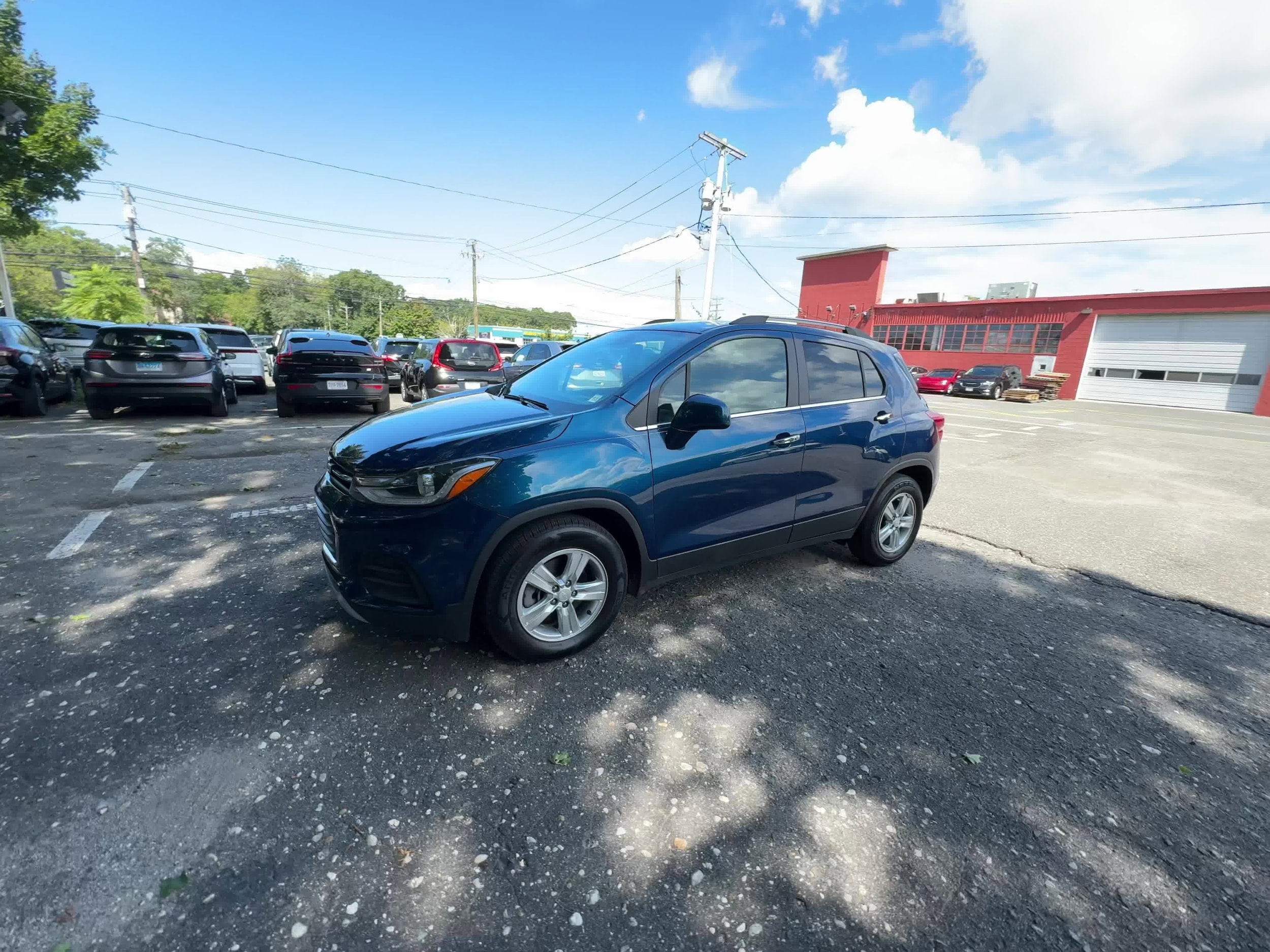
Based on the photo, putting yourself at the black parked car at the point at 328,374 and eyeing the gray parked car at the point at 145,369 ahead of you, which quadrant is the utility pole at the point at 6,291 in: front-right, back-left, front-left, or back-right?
front-right

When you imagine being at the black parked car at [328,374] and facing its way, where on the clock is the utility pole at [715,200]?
The utility pole is roughly at 2 o'clock from the black parked car.

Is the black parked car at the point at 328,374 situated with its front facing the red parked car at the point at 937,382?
no

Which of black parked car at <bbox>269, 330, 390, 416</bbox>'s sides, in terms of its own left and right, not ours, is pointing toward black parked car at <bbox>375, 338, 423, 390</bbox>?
front

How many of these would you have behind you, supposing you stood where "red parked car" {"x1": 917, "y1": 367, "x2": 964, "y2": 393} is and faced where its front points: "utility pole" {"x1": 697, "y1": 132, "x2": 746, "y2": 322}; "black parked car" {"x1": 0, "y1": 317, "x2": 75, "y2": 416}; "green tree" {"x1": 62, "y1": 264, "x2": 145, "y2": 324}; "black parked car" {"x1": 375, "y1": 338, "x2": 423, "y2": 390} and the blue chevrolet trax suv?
0

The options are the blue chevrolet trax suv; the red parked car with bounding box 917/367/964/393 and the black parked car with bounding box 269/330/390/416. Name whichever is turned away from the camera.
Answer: the black parked car

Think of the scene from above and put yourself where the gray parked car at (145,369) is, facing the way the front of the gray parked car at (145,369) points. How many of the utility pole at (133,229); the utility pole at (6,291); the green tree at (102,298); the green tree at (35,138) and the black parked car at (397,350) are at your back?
0

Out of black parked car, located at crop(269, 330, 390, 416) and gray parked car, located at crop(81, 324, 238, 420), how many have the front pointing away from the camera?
2

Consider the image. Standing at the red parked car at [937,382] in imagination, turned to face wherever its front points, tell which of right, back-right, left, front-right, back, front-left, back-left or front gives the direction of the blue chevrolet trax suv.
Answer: front-left

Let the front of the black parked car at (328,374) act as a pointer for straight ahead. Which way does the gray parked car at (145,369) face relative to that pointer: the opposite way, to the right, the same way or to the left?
the same way

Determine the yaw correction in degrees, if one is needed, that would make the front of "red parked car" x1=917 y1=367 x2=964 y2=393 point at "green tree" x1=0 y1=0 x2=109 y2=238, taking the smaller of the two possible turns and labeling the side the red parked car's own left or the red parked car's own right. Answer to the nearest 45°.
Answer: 0° — it already faces it

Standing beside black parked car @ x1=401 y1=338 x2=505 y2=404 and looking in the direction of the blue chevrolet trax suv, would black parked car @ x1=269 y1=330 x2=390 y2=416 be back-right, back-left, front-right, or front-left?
front-right

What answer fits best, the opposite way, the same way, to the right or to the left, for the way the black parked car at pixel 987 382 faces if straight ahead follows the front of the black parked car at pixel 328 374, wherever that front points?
to the left

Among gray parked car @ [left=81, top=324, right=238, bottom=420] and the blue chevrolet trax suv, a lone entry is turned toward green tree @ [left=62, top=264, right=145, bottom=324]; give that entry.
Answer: the gray parked car

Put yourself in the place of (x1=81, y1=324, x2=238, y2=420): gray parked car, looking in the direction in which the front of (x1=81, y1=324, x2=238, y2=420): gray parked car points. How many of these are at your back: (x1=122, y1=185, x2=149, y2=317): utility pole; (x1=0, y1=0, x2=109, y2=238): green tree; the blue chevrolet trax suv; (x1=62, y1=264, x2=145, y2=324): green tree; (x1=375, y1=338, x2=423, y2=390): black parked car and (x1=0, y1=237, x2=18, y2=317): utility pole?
1

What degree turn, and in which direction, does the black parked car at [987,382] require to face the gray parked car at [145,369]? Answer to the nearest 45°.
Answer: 0° — it already faces it

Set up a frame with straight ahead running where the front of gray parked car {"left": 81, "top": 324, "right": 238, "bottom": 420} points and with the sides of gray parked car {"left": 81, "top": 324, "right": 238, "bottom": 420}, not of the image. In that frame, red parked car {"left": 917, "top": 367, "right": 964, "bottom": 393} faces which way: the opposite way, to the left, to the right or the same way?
to the left

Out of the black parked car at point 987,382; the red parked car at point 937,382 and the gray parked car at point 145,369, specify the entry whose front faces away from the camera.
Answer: the gray parked car at point 145,369

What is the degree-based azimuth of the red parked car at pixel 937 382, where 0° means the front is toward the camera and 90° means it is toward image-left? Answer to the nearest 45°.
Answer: approximately 45°

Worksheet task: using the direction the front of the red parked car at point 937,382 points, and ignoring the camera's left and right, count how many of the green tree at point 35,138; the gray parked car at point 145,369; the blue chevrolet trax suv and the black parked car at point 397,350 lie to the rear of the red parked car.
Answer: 0

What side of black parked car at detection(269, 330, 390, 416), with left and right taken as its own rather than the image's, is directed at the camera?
back

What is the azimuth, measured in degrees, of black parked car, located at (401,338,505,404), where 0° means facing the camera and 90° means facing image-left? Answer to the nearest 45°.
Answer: approximately 135°

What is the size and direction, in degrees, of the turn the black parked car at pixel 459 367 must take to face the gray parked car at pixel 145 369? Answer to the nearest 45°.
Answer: approximately 90° to its left
